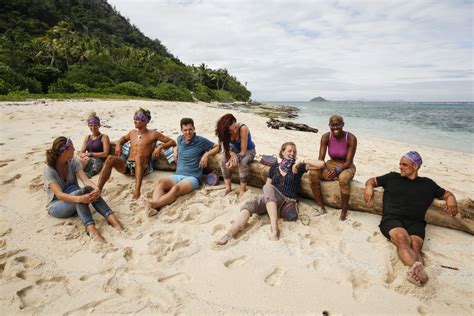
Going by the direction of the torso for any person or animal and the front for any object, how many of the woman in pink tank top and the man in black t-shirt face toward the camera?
2

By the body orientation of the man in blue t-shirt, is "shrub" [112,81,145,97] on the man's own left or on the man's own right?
on the man's own right

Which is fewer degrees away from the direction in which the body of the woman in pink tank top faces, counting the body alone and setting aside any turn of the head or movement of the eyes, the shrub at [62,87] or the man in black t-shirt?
the man in black t-shirt

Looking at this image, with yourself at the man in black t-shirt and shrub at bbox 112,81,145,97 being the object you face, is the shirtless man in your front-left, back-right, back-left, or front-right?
front-left

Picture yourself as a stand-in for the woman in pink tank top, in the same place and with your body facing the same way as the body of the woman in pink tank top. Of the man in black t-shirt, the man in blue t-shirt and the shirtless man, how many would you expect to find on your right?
2

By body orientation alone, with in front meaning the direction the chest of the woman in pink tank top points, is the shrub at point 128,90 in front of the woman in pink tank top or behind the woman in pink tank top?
behind

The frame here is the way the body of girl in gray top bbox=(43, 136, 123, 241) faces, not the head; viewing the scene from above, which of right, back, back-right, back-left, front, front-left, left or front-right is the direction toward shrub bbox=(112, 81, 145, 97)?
back-left

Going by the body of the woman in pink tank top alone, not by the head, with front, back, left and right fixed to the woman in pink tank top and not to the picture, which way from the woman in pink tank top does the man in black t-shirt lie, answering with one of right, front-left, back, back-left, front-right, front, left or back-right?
front-left

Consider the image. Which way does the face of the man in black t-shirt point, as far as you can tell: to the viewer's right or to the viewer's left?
to the viewer's left

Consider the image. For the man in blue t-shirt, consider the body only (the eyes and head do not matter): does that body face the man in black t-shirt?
no

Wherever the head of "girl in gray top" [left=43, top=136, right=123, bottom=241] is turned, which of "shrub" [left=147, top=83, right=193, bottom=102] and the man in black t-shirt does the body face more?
the man in black t-shirt

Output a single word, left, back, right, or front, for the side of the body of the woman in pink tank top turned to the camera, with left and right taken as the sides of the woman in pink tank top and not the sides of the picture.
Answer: front

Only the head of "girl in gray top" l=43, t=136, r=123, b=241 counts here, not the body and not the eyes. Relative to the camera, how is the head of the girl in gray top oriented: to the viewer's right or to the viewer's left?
to the viewer's right

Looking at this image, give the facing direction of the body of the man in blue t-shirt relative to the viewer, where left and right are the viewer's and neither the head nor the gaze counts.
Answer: facing the viewer and to the left of the viewer

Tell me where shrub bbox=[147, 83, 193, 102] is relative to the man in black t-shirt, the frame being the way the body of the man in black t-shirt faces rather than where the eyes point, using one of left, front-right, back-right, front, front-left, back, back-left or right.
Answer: back-right

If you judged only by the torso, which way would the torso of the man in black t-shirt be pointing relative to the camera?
toward the camera

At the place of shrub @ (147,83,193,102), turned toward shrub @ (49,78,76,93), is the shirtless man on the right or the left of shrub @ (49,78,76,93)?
left

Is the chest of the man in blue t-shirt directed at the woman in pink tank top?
no
